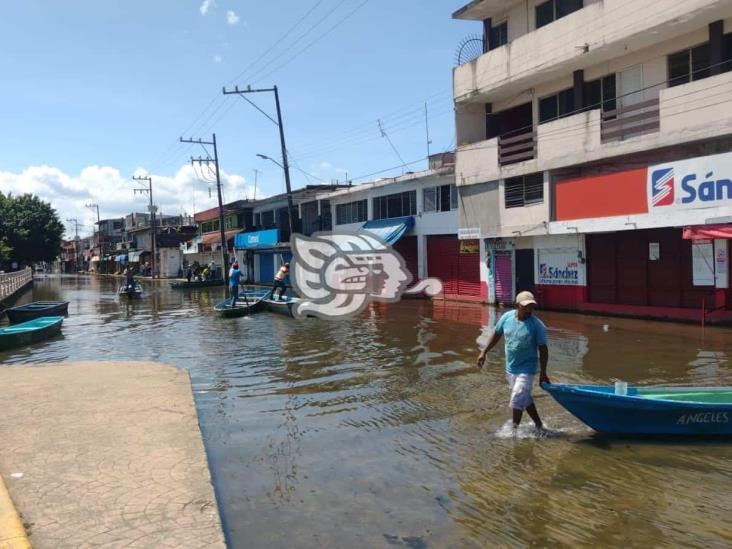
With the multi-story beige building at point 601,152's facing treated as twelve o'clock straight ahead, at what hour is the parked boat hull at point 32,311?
The parked boat hull is roughly at 1 o'clock from the multi-story beige building.

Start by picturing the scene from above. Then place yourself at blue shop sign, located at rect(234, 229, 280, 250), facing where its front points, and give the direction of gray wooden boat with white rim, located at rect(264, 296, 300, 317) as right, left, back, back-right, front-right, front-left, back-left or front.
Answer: front-left

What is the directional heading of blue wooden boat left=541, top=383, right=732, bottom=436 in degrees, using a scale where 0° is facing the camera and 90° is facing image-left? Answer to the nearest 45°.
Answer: approximately 90°

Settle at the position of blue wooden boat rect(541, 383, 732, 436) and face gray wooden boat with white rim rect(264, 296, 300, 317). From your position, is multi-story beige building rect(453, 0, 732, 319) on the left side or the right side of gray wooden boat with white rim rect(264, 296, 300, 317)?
right

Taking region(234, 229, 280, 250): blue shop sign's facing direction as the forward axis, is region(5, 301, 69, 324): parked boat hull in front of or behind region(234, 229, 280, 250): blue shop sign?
in front

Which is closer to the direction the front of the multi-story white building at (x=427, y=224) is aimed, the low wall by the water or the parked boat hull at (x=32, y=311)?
the parked boat hull

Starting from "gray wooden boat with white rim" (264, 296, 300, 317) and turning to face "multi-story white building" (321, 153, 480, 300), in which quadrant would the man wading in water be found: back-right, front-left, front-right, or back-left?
back-right
